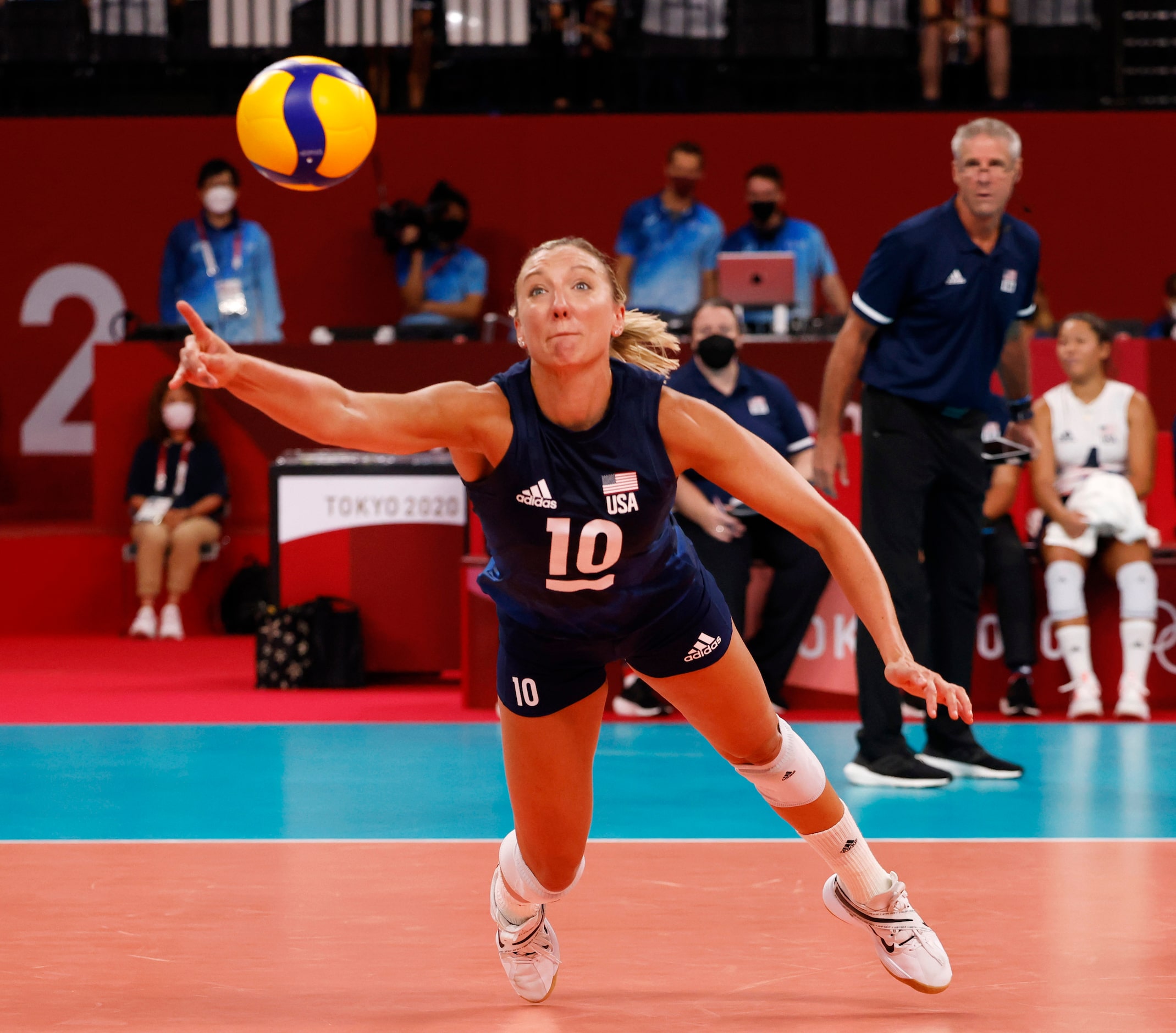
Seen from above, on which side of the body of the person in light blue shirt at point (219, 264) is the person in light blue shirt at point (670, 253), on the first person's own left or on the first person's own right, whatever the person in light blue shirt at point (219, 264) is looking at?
on the first person's own left

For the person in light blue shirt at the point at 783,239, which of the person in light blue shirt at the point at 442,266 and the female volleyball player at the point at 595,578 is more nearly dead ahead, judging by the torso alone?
the female volleyball player

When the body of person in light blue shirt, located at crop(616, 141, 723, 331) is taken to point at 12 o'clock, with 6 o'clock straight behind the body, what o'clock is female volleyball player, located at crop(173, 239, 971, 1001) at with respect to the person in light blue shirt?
The female volleyball player is roughly at 12 o'clock from the person in light blue shirt.

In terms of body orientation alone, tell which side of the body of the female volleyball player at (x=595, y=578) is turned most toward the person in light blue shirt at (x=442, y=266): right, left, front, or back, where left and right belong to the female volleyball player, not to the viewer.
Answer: back

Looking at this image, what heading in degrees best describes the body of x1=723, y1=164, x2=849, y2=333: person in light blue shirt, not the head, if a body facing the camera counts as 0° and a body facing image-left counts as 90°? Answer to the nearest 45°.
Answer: approximately 0°

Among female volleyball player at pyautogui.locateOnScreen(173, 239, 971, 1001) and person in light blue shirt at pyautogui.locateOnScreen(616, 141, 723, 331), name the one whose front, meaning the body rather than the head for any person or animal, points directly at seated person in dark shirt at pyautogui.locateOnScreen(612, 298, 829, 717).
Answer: the person in light blue shirt

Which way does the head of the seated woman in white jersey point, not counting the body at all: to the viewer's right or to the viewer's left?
to the viewer's left

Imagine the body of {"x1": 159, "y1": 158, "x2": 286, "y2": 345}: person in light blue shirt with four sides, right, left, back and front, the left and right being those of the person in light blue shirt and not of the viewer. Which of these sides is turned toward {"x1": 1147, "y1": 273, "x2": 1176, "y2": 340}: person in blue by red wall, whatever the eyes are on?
left
